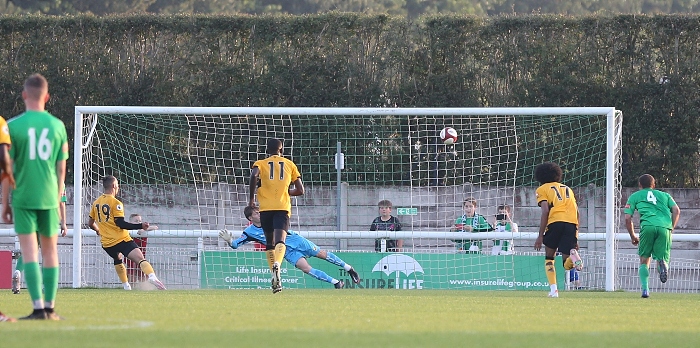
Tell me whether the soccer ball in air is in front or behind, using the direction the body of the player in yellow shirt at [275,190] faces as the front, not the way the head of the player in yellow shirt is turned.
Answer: in front

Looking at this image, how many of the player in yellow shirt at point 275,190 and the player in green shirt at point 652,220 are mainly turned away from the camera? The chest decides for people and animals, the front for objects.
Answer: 2

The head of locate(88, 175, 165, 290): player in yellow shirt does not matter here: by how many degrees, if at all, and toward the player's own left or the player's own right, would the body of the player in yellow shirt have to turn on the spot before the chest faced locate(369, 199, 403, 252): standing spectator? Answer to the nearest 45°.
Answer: approximately 45° to the player's own right

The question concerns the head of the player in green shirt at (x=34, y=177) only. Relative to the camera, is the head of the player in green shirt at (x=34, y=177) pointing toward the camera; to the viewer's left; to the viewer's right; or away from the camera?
away from the camera

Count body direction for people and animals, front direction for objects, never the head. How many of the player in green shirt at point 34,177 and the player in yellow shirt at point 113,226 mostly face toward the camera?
0

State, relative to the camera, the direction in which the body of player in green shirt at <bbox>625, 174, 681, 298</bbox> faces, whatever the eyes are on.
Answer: away from the camera

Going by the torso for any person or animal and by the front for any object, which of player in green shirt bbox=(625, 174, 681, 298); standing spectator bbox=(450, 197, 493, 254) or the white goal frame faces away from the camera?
the player in green shirt

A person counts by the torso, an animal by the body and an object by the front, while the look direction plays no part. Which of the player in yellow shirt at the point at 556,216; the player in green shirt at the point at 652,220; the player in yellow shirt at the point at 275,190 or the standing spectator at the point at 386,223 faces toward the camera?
the standing spectator

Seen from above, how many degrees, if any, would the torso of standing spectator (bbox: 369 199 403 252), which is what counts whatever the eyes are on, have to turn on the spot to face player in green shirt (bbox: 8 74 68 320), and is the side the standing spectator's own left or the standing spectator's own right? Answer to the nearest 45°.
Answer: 0° — they already face them

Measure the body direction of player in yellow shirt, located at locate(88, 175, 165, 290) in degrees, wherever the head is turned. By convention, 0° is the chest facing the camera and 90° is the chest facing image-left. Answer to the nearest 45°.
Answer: approximately 225°

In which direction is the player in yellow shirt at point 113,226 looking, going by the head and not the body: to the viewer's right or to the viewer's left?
to the viewer's right

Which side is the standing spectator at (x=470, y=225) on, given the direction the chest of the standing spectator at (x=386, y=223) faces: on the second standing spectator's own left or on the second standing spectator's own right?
on the second standing spectator's own left

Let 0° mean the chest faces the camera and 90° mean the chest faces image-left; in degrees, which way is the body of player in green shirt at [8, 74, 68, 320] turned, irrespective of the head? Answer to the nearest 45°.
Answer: approximately 180°

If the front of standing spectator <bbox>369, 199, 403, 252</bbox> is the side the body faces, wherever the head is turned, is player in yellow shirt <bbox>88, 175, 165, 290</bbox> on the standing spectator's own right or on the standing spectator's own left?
on the standing spectator's own right
